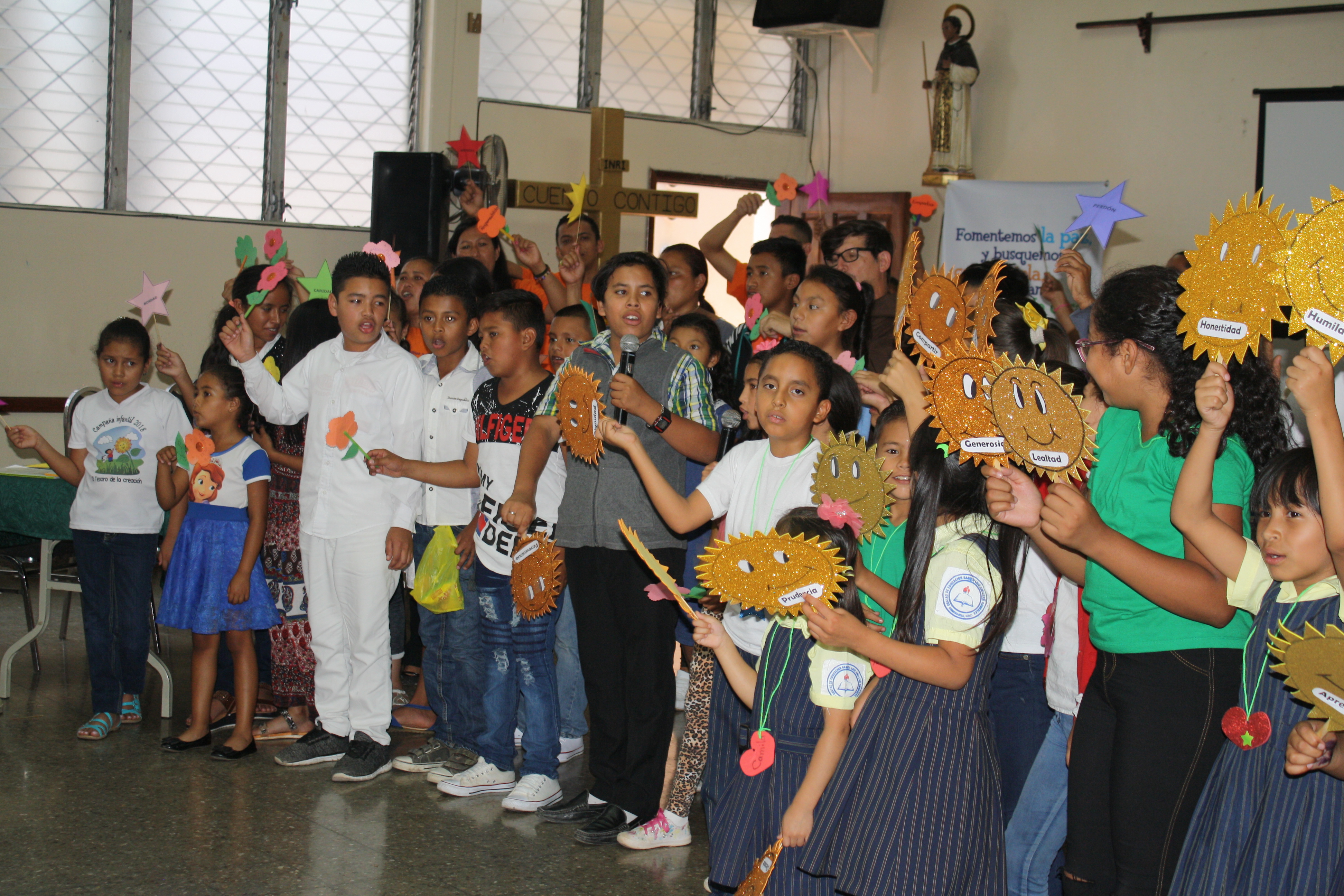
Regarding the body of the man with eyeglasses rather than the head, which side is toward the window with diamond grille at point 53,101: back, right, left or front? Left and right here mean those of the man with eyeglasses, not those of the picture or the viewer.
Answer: right

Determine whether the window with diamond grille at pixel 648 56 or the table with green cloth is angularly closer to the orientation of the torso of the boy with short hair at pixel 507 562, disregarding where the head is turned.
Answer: the table with green cloth

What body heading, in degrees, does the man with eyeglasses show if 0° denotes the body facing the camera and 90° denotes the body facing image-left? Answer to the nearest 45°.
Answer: approximately 45°

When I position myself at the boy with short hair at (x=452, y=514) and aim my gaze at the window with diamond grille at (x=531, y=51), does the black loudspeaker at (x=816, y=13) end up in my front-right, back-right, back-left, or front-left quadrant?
front-right

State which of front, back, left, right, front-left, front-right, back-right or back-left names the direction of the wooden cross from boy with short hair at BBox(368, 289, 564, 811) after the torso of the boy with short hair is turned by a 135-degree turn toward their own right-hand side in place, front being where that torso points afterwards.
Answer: front

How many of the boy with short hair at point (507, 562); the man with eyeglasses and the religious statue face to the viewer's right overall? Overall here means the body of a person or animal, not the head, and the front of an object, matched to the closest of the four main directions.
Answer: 0

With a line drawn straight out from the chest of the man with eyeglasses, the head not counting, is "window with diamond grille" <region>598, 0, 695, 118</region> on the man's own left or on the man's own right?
on the man's own right

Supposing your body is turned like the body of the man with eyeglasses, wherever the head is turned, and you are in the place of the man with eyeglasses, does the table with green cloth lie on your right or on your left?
on your right

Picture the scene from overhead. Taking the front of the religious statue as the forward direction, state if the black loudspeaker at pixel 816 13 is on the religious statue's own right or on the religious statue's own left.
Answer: on the religious statue's own right

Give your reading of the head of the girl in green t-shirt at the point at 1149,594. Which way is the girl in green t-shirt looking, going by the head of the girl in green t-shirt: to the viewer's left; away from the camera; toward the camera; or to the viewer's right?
to the viewer's left

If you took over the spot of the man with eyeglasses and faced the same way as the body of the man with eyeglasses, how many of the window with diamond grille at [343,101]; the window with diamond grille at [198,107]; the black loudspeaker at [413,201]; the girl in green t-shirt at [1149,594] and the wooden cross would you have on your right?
4

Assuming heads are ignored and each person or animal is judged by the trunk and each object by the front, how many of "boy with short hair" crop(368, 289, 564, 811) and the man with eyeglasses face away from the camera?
0

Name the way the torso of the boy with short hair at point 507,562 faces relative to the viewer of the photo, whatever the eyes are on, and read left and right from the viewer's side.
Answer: facing the viewer and to the left of the viewer
